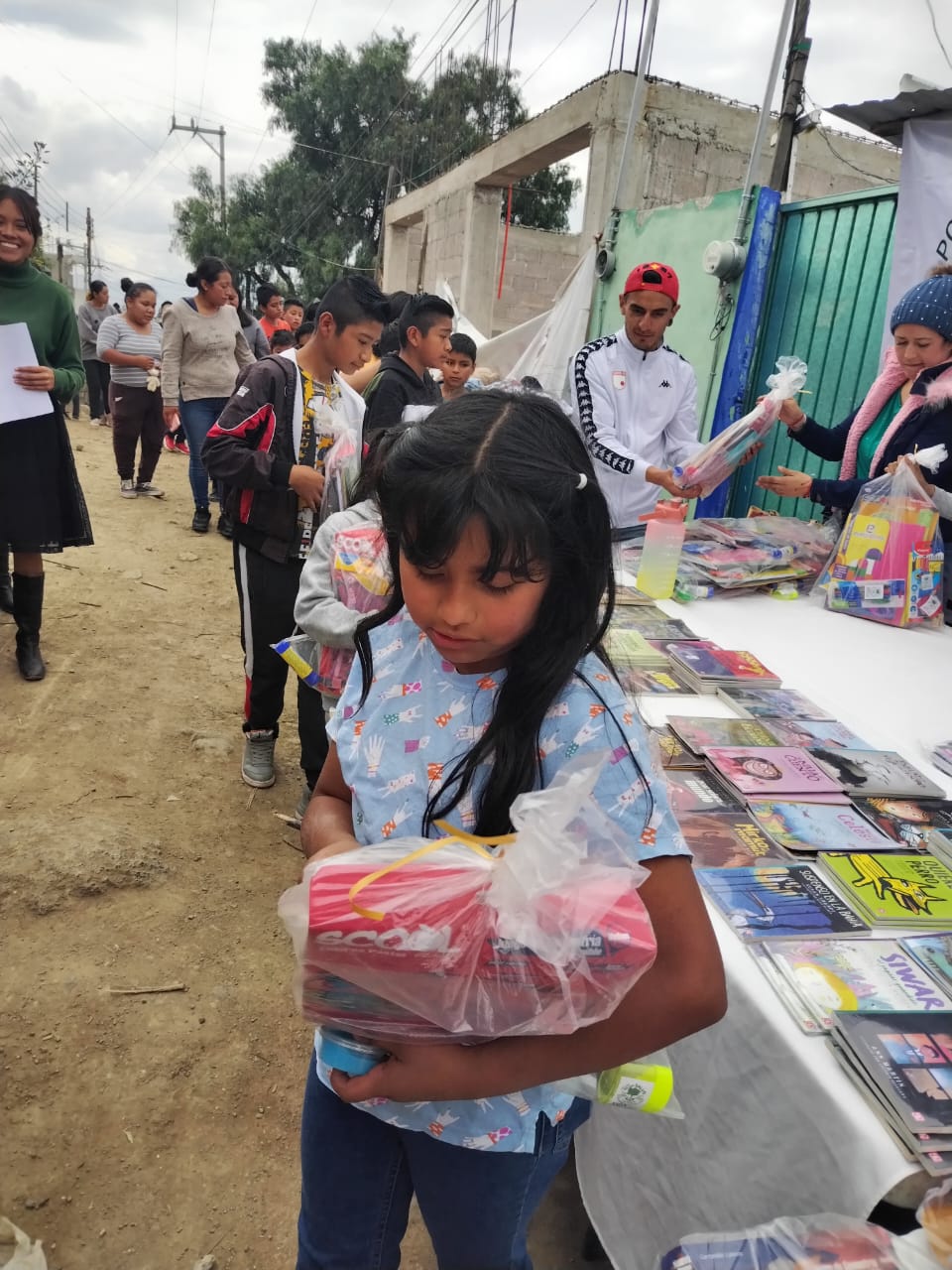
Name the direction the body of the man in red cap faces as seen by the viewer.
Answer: toward the camera

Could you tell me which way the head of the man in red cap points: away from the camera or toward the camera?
toward the camera

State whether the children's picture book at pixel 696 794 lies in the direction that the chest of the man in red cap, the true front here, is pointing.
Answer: yes

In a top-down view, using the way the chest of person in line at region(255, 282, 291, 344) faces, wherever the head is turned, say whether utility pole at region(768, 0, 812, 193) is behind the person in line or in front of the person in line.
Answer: in front

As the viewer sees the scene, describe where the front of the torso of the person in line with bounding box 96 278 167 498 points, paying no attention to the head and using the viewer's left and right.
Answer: facing the viewer and to the right of the viewer

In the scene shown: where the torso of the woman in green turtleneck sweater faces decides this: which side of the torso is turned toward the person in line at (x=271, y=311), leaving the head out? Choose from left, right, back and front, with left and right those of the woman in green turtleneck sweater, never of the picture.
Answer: back

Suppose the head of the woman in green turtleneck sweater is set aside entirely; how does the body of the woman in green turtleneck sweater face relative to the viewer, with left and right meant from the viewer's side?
facing the viewer

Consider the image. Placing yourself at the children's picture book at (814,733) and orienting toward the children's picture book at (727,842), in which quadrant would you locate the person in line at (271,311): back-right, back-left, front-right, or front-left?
back-right

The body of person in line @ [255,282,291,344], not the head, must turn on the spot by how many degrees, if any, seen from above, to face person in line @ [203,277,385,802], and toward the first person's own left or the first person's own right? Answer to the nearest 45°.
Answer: approximately 45° to the first person's own right

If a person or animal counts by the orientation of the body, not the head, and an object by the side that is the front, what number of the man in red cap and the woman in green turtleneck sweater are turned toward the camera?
2

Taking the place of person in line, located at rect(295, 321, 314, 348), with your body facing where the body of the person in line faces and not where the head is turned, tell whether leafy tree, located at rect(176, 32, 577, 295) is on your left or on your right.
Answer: on your left

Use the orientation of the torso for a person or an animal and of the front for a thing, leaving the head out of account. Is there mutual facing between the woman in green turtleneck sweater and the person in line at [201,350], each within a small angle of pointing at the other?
no

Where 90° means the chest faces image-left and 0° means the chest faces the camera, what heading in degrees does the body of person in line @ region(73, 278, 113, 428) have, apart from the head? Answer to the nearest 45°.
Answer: approximately 315°

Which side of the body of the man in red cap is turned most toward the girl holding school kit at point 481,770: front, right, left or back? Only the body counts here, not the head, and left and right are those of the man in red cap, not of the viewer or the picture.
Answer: front

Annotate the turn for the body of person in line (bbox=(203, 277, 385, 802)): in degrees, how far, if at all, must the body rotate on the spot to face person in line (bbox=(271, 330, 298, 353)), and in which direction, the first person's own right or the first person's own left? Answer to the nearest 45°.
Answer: approximately 135° to the first person's own left

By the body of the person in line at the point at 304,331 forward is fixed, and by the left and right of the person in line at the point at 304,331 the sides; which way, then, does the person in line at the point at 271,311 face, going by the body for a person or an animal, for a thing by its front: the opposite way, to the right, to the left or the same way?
the same way
